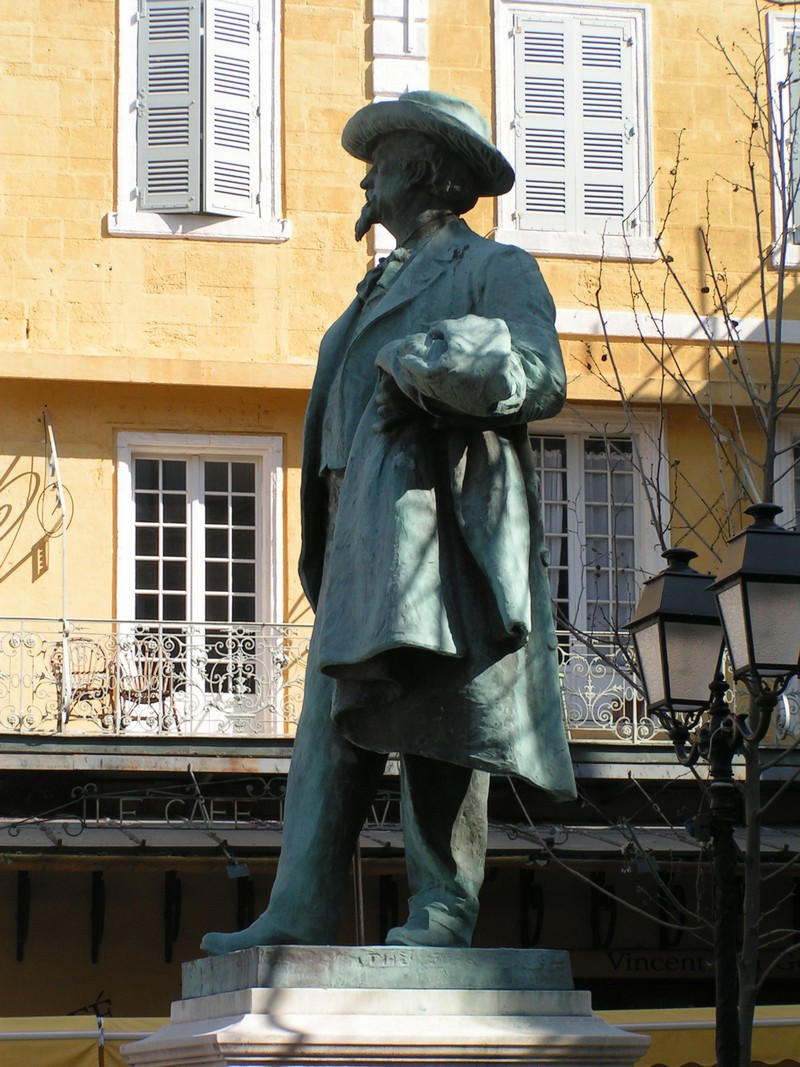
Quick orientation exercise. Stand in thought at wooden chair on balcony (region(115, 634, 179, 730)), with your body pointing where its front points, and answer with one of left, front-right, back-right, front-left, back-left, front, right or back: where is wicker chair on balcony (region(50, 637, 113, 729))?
right

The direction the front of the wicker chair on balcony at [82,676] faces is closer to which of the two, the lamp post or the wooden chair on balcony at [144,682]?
the lamp post

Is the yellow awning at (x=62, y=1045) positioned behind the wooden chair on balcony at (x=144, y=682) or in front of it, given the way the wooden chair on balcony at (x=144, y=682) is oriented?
in front

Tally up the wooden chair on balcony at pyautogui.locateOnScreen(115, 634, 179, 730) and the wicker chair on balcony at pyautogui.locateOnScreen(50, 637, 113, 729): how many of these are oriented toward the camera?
2

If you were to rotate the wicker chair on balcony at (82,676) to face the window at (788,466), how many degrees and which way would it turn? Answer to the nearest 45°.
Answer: approximately 90° to its left

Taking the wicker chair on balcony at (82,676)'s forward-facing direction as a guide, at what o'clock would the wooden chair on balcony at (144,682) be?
the wooden chair on balcony at (144,682) is roughly at 9 o'clock from the wicker chair on balcony at (82,676).

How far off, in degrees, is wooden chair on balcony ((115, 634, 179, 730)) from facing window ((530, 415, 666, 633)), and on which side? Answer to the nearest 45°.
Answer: approximately 90° to its left

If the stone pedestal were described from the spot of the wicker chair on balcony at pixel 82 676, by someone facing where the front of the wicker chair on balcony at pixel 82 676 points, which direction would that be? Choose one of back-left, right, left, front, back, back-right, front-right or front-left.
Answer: front

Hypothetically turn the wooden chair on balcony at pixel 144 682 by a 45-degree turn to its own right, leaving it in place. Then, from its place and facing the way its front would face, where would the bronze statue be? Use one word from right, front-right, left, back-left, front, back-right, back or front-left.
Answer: front-left

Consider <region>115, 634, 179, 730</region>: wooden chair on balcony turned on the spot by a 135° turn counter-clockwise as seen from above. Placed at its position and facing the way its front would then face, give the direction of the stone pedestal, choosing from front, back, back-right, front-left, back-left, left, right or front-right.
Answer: back-right

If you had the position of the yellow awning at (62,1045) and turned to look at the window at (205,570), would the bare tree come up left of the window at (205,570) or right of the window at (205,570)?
right

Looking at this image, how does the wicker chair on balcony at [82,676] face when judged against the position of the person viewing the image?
facing the viewer

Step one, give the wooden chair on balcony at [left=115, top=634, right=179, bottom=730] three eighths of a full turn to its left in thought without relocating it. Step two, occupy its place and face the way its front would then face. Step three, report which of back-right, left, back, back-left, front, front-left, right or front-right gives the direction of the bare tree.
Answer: front-right

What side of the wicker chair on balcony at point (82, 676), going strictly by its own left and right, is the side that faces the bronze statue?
front

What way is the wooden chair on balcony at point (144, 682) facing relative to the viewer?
toward the camera

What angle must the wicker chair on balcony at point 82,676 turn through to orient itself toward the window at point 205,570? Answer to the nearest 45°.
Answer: approximately 90° to its left

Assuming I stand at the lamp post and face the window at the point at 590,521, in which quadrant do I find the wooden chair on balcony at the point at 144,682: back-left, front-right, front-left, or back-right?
front-left

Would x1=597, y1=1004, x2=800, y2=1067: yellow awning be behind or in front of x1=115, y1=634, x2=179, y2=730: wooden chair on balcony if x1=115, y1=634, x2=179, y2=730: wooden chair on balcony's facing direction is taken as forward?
in front
